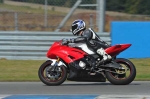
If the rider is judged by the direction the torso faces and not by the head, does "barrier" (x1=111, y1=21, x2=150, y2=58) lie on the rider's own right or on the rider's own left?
on the rider's own right

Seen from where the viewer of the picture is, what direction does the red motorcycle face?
facing to the left of the viewer

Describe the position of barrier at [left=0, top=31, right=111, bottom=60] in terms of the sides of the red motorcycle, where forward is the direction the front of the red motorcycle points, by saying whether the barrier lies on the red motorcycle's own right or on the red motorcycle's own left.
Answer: on the red motorcycle's own right

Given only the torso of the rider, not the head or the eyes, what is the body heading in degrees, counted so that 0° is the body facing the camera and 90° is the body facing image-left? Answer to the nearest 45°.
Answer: approximately 90°
